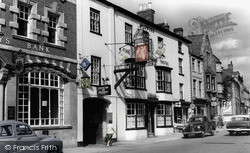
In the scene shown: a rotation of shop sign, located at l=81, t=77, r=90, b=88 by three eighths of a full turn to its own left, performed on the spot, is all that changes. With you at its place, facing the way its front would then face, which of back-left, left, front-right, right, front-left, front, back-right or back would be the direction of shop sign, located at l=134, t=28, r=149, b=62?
front

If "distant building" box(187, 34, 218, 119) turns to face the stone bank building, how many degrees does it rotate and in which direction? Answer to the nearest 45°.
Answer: approximately 45° to its right

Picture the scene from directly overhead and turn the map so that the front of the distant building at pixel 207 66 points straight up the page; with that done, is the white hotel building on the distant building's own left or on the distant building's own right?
on the distant building's own right

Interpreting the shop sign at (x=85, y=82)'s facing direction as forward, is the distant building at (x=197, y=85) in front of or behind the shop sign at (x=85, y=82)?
behind

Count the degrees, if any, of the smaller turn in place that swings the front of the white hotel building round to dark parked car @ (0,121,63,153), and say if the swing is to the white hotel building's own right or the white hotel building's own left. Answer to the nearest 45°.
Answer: approximately 45° to the white hotel building's own right
